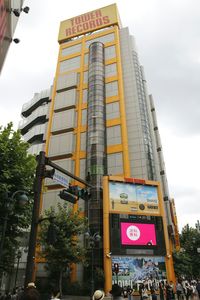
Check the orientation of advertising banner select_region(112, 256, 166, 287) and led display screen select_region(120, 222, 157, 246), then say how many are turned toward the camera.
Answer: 2

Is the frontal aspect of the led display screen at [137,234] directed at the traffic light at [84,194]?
yes

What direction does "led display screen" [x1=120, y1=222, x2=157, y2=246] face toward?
toward the camera

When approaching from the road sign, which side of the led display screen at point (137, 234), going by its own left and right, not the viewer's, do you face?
front

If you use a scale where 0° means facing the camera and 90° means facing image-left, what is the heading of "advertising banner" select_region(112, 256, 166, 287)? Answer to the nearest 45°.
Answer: approximately 0°

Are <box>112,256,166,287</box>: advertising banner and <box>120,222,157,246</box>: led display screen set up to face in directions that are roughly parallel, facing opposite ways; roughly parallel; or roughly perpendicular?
roughly parallel

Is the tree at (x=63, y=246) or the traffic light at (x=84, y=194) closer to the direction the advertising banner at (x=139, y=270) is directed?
the traffic light

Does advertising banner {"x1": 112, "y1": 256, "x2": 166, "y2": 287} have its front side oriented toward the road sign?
yes

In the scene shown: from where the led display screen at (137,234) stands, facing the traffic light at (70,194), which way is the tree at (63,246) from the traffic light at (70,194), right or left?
right

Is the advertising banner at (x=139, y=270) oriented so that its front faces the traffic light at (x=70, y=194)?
yes

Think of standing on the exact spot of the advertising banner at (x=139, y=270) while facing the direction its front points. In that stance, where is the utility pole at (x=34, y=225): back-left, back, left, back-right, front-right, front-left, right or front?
front
